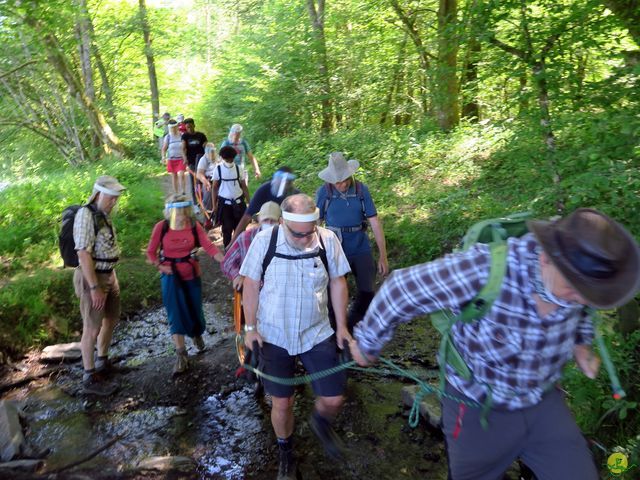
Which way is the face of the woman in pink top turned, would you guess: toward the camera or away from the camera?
toward the camera

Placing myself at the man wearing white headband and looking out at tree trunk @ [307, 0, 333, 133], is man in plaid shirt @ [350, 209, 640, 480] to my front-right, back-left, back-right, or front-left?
back-right

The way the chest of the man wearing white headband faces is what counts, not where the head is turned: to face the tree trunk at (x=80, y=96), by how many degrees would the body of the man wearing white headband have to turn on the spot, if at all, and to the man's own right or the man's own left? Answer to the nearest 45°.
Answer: approximately 135° to the man's own right

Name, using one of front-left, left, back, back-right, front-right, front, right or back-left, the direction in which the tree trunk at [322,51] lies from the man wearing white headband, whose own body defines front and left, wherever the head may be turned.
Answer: back

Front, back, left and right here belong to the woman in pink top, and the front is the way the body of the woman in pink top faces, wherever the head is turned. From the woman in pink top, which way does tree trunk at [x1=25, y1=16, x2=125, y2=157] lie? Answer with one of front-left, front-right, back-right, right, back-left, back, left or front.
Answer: back

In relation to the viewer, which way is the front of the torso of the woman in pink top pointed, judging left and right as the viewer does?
facing the viewer

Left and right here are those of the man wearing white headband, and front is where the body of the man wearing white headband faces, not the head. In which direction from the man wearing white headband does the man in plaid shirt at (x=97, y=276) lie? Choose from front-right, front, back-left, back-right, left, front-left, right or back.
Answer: back-right

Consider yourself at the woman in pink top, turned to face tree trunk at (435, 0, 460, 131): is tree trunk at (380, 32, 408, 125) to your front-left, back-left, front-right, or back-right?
front-left

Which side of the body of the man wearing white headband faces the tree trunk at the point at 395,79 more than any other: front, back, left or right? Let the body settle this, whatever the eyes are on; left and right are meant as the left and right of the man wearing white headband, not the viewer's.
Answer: back

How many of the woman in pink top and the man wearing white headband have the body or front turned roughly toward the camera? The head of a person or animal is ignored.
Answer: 2

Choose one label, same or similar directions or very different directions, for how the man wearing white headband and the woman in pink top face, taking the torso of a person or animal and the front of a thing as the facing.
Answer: same or similar directions

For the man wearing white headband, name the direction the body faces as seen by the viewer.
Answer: toward the camera

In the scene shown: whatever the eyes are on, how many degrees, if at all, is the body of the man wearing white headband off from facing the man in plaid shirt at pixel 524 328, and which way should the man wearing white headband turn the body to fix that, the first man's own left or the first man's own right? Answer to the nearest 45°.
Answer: approximately 45° to the first man's own left

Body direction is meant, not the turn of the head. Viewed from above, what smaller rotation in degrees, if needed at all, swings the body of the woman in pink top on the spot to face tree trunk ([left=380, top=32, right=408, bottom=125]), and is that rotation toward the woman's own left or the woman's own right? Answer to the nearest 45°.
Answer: approximately 135° to the woman's own left
